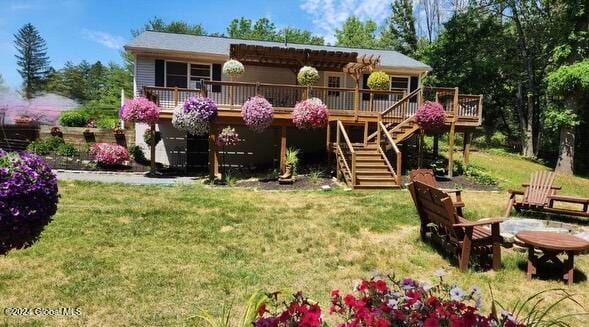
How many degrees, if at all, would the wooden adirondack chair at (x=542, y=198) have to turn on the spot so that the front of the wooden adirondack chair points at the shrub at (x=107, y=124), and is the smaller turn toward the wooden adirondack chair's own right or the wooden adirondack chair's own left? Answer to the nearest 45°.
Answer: approximately 45° to the wooden adirondack chair's own right

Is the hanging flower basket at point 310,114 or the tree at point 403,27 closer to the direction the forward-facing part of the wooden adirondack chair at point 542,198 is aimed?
the hanging flower basket

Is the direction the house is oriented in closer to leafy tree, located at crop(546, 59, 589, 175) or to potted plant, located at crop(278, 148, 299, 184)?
the potted plant

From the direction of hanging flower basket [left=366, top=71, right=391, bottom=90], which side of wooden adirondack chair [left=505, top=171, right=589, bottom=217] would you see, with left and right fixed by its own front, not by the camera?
right

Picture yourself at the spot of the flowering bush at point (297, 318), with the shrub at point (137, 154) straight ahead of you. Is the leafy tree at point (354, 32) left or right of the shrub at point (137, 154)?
right

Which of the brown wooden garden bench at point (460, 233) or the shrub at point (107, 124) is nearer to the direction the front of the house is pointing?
the brown wooden garden bench

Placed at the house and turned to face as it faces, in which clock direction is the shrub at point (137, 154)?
The shrub is roughly at 3 o'clock from the house.

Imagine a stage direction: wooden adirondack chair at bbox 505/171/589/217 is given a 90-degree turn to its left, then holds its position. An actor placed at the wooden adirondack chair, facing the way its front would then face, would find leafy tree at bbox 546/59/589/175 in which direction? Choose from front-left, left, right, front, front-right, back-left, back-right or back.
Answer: back-left

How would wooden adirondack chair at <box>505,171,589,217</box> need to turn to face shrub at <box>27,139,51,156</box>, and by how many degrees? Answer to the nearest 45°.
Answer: approximately 45° to its right

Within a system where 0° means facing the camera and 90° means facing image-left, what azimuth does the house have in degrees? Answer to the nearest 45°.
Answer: approximately 0°

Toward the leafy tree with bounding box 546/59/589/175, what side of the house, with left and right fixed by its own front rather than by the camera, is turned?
left

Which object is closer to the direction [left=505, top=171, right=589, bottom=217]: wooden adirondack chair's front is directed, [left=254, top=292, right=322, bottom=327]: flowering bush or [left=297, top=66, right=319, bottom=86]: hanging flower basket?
the flowering bush

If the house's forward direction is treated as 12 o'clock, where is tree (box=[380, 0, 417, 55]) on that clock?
The tree is roughly at 7 o'clock from the house.

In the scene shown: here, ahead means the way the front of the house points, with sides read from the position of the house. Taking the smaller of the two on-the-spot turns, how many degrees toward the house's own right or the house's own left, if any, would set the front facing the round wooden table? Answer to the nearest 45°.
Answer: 0° — it already faces it
